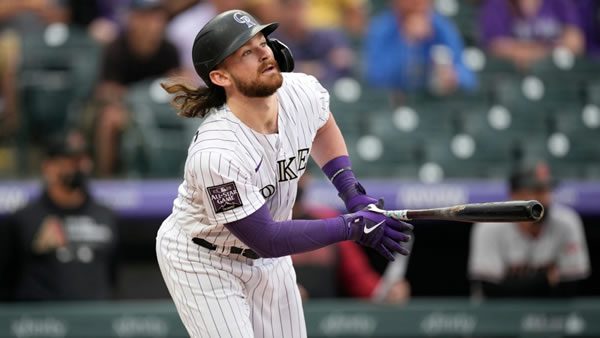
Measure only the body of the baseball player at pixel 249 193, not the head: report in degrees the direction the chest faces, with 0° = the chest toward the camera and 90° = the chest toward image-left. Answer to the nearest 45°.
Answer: approximately 315°

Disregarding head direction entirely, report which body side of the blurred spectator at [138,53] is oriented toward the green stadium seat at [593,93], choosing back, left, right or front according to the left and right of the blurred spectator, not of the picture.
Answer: left

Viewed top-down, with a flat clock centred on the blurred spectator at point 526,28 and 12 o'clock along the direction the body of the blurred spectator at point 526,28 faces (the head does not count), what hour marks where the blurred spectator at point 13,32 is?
the blurred spectator at point 13,32 is roughly at 2 o'clock from the blurred spectator at point 526,28.

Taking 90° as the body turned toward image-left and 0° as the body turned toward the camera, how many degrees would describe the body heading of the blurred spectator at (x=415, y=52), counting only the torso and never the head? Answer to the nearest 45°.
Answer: approximately 0°

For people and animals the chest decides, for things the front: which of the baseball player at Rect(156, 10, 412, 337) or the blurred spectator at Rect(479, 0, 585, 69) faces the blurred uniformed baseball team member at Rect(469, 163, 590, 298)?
the blurred spectator at Rect(479, 0, 585, 69)

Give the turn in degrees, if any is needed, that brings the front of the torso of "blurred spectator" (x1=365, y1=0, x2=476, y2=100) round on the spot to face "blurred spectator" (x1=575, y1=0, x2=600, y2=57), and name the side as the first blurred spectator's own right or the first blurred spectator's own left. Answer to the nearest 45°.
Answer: approximately 135° to the first blurred spectator's own left
